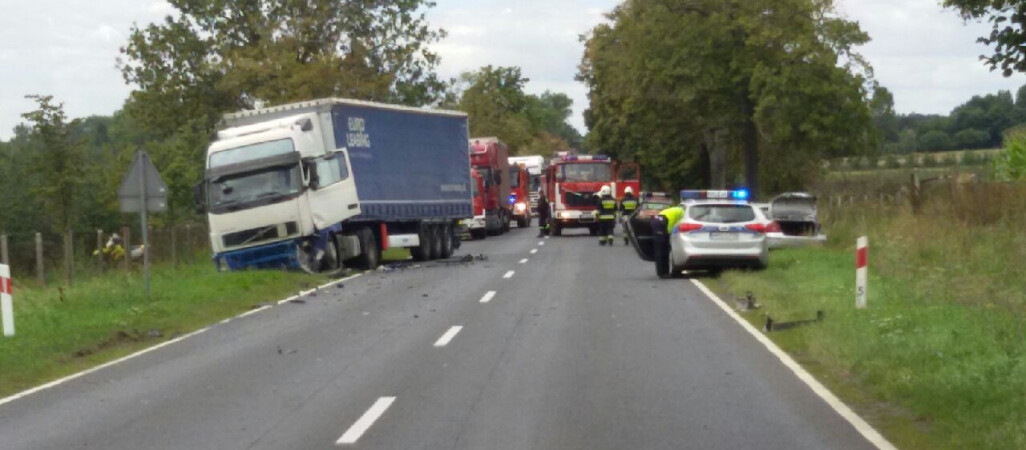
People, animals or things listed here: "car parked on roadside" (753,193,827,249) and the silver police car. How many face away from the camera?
2

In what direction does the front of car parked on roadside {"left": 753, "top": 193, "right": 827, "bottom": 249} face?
away from the camera

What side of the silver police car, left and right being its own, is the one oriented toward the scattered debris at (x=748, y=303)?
back

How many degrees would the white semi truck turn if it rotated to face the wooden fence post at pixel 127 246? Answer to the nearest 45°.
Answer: approximately 90° to its right

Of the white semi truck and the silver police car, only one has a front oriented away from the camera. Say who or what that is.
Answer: the silver police car

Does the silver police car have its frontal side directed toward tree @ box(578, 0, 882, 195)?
yes

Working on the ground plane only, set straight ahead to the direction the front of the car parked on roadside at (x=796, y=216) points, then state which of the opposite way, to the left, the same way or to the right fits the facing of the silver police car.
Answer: the same way

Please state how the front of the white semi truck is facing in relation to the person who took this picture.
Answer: facing the viewer and to the left of the viewer

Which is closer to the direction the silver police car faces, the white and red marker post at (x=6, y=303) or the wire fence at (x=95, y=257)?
the wire fence

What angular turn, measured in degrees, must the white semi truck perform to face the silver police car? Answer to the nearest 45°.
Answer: approximately 90° to its left

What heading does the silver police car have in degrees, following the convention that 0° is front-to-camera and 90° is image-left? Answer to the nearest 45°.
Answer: approximately 180°

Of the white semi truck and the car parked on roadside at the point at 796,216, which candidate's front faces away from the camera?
the car parked on roadside
